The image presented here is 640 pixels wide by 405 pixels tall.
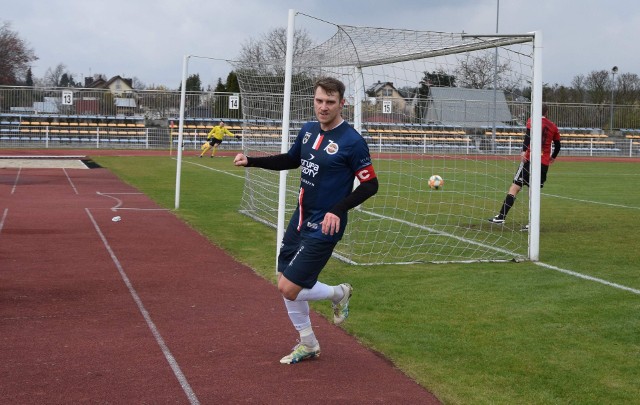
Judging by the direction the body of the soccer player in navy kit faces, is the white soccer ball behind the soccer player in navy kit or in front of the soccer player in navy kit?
behind

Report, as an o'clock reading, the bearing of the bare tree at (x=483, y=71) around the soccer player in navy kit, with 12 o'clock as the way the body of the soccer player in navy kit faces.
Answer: The bare tree is roughly at 5 o'clock from the soccer player in navy kit.

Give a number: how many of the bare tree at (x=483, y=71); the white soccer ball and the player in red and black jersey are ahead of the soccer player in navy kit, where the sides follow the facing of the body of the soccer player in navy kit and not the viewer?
0

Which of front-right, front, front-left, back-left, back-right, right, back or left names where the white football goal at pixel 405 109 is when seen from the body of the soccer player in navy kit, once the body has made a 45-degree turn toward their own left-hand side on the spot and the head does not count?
back

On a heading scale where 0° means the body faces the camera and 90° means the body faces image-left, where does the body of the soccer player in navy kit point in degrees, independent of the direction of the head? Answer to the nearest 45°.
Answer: approximately 45°

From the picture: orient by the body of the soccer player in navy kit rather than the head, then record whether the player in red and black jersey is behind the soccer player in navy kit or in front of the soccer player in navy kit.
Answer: behind
